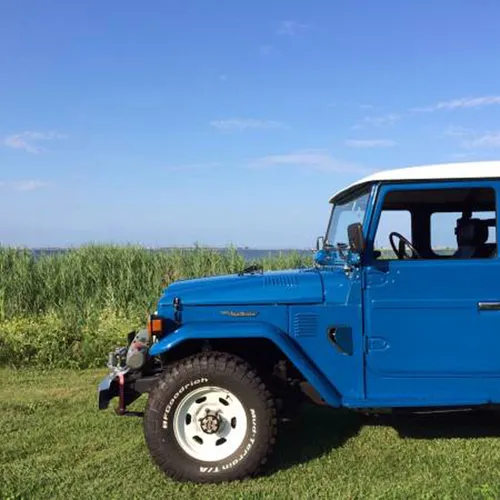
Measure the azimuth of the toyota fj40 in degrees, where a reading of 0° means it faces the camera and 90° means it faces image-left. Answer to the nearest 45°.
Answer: approximately 90°
